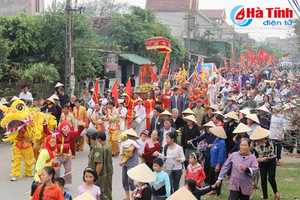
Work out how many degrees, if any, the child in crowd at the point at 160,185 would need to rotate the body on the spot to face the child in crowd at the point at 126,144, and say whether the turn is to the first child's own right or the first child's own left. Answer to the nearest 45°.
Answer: approximately 90° to the first child's own right

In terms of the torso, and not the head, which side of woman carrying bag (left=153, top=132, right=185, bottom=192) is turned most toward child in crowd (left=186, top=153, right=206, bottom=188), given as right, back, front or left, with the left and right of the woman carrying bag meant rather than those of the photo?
left

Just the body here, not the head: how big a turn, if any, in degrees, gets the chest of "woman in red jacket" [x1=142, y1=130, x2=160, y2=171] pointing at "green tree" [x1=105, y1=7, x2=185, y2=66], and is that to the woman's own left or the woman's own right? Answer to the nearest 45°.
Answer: approximately 135° to the woman's own right

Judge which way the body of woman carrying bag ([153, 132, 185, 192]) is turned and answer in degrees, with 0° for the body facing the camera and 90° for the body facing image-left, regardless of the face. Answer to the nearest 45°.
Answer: approximately 45°

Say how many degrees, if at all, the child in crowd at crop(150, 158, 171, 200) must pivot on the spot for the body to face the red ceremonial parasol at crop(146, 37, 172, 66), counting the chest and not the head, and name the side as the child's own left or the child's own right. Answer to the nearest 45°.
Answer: approximately 135° to the child's own right

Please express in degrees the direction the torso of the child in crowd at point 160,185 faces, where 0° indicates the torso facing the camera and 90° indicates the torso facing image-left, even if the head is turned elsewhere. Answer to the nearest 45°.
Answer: approximately 45°

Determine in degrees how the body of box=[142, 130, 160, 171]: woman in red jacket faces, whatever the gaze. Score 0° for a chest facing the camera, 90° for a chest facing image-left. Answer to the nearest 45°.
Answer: approximately 45°

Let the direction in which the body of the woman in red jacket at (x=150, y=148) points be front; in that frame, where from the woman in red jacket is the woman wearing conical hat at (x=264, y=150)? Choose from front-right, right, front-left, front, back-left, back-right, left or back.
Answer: back-left
